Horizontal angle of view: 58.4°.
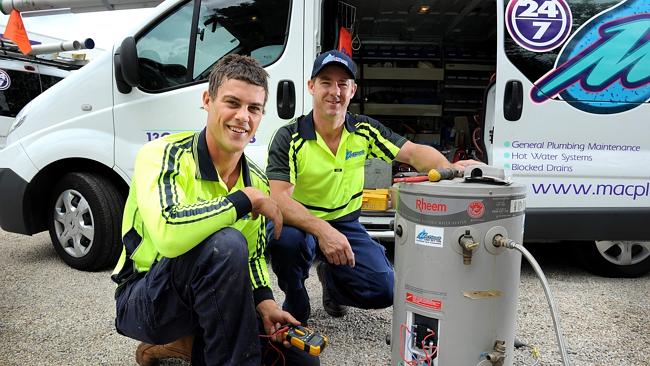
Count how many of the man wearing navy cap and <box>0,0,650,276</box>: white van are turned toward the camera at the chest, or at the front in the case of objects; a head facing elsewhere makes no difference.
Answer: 1

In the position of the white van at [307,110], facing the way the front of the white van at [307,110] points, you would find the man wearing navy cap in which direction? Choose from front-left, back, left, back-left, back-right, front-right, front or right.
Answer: left

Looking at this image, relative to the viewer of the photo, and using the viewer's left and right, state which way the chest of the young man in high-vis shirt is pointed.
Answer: facing the viewer and to the right of the viewer

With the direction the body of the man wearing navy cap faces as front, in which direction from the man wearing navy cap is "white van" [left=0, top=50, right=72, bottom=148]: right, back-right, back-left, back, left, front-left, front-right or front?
back-right

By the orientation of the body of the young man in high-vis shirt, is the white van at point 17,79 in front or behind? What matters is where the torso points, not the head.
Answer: behind

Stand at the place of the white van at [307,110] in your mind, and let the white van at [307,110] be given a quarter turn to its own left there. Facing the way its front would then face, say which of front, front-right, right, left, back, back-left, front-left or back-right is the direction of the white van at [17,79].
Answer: back-right

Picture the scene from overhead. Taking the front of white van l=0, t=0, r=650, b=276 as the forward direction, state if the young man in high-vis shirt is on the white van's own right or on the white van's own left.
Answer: on the white van's own left

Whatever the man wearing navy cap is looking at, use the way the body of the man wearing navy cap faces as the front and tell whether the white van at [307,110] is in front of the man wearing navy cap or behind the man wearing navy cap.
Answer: behind

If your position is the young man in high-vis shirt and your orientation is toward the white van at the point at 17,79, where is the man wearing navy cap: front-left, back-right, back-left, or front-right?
front-right

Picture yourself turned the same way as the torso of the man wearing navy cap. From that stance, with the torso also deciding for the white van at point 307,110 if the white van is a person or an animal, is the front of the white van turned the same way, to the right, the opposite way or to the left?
to the right

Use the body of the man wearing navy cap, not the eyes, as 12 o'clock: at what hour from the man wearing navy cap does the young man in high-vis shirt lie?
The young man in high-vis shirt is roughly at 1 o'clock from the man wearing navy cap.

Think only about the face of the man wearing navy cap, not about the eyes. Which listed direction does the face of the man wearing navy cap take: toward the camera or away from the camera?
toward the camera

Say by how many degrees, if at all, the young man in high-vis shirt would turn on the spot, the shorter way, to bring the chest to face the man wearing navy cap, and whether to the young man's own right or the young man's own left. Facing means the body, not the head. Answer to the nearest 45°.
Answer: approximately 90° to the young man's own left

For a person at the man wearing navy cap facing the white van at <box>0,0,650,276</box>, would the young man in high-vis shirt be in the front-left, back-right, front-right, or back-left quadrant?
back-left

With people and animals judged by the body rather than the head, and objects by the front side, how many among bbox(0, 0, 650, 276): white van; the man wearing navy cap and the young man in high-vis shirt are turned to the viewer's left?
1

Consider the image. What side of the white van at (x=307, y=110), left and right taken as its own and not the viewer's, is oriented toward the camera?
left

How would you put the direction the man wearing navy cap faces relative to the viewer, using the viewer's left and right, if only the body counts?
facing the viewer
